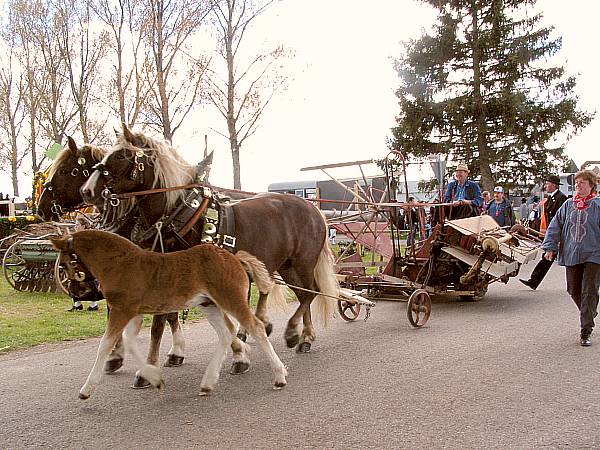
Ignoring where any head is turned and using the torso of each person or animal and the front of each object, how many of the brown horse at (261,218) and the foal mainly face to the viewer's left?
2

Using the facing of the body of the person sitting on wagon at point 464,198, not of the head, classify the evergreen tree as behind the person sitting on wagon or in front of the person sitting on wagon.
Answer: behind

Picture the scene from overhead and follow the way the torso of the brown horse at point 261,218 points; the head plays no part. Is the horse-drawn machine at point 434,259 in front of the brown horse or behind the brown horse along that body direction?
behind

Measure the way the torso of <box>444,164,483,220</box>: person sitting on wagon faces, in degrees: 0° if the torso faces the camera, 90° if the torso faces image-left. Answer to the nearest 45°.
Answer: approximately 45°

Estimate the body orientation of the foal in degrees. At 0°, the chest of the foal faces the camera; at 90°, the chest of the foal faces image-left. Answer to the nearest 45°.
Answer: approximately 90°

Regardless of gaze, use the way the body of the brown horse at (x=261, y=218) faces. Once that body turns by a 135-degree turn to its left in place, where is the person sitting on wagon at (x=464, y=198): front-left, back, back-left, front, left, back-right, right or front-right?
left

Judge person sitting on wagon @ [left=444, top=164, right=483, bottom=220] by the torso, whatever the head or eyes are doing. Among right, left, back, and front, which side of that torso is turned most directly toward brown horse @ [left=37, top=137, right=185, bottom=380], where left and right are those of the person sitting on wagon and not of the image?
front

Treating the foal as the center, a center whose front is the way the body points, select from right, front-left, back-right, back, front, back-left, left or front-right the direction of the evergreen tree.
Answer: back-right

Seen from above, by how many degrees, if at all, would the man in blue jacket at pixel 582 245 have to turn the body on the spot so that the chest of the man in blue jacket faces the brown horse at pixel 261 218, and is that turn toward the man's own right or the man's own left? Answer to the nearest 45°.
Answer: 0° — they already face it

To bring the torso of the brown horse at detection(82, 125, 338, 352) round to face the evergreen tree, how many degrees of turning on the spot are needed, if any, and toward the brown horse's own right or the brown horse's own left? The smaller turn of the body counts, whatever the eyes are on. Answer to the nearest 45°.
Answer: approximately 135° to the brown horse's own right

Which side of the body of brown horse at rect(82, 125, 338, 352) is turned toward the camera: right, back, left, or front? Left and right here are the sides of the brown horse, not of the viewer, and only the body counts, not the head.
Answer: left

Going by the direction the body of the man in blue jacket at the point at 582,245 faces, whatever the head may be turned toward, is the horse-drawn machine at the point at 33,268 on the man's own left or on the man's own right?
on the man's own right

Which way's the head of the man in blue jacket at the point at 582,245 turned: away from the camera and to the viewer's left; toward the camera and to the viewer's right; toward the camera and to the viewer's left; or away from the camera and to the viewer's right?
toward the camera and to the viewer's left

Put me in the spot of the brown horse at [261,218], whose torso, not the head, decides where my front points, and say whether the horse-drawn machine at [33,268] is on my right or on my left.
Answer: on my right
